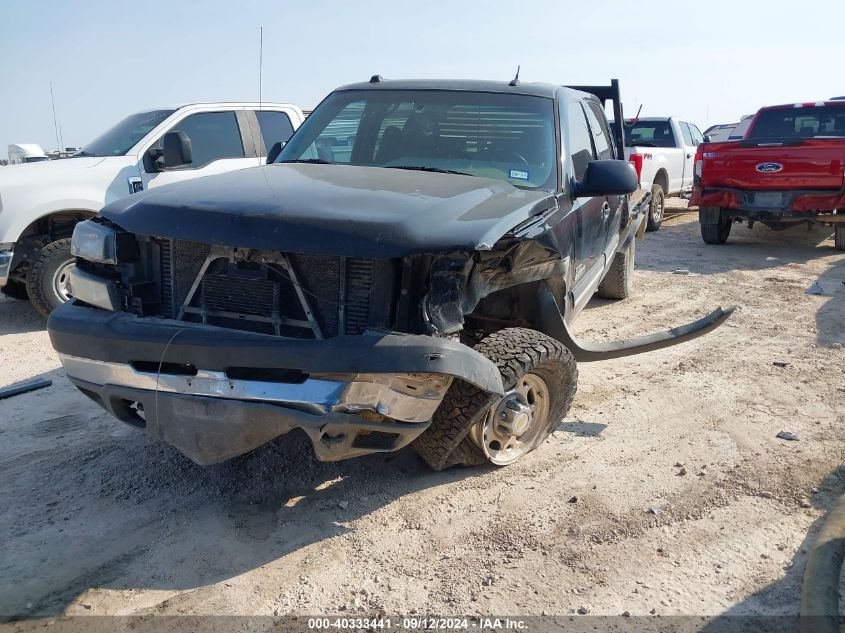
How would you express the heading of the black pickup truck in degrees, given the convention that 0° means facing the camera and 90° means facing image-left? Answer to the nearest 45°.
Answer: approximately 45°

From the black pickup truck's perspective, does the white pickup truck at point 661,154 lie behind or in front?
behind

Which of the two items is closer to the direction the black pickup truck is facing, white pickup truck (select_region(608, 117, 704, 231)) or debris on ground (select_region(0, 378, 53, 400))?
the debris on ground

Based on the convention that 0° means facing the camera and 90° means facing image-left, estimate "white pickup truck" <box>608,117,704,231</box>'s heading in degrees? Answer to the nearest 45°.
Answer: approximately 225°

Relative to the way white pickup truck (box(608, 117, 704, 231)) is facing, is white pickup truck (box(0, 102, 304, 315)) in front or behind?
behind

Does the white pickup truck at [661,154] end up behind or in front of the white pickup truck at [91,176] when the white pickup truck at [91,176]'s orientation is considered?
behind

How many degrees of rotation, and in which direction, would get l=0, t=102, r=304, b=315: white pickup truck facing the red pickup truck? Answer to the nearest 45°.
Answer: approximately 135° to its left

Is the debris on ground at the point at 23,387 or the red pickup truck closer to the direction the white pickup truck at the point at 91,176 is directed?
the debris on ground

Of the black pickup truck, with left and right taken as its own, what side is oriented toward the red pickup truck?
back
